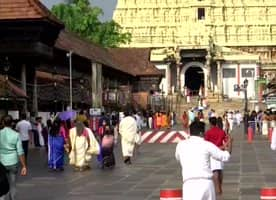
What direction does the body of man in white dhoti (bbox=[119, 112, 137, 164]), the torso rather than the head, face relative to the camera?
away from the camera

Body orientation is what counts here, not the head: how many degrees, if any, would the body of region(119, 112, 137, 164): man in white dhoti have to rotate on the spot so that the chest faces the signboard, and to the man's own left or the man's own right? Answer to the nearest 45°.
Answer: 0° — they already face it

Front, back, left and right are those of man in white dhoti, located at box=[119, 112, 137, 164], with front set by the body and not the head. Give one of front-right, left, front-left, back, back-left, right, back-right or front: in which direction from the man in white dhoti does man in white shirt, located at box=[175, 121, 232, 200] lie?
back

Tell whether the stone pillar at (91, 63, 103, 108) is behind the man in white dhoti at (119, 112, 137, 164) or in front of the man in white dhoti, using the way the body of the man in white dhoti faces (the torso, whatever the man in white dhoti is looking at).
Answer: in front

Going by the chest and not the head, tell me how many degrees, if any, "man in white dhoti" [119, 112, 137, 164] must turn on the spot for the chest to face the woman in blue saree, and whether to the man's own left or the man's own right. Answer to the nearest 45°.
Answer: approximately 135° to the man's own left
